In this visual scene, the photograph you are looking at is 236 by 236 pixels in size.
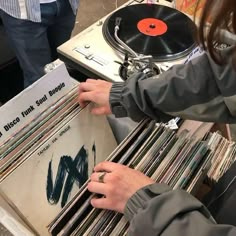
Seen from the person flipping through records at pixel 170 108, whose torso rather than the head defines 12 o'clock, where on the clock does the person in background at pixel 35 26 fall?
the person in background at pixel 35 26 is roughly at 2 o'clock from the person flipping through records at pixel 170 108.

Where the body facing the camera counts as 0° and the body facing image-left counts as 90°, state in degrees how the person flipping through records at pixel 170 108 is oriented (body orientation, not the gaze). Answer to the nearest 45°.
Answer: approximately 90°

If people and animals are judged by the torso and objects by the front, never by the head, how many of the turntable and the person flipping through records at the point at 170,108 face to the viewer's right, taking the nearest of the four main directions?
0
